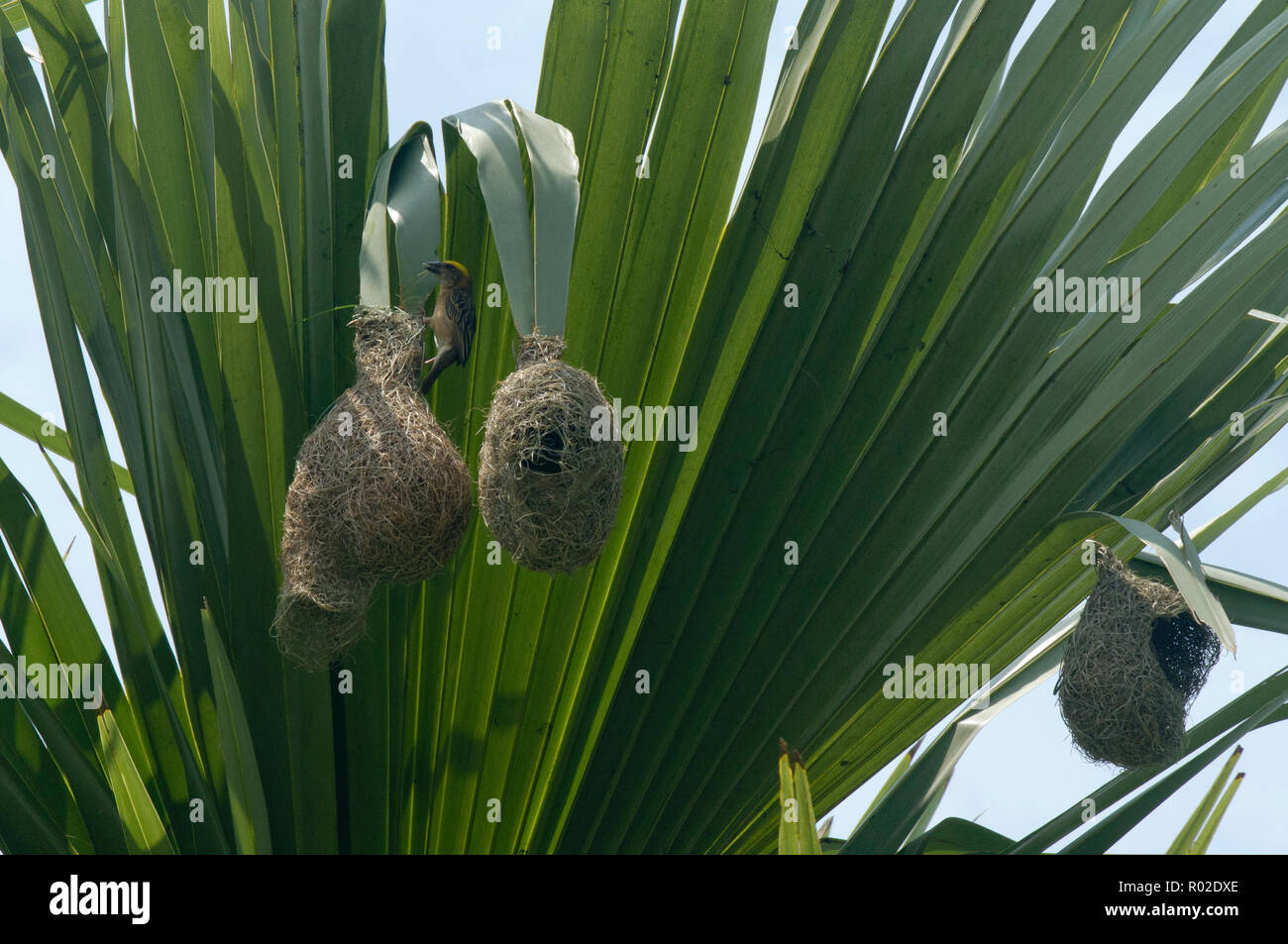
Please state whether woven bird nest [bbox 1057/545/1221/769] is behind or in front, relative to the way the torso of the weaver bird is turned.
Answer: behind
